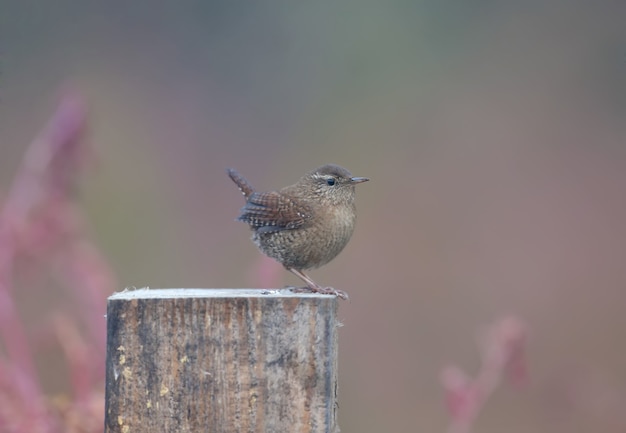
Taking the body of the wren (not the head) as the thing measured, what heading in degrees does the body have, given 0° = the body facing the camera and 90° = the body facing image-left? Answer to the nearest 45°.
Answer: approximately 270°

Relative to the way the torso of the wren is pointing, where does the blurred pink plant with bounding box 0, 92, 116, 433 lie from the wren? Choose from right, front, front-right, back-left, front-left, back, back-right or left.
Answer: back
